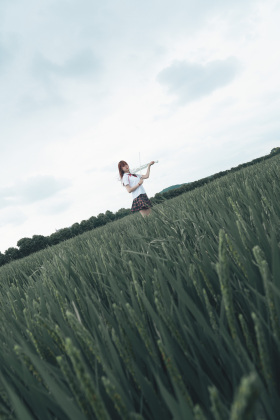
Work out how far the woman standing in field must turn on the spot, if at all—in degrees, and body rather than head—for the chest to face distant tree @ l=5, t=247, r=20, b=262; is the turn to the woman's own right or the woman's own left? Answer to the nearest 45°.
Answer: approximately 180°

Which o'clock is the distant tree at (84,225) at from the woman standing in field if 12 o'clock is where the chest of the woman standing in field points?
The distant tree is roughly at 7 o'clock from the woman standing in field.

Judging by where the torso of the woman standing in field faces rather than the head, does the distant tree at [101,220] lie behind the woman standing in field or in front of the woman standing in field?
behind

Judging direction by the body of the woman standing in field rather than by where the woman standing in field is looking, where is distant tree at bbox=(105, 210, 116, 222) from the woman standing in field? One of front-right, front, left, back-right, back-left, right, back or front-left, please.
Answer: back-left

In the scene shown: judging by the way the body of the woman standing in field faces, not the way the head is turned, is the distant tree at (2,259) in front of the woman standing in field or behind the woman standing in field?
behind

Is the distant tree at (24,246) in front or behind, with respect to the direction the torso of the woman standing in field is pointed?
behind

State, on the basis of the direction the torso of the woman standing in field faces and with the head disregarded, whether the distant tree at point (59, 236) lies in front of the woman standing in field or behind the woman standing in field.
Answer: behind

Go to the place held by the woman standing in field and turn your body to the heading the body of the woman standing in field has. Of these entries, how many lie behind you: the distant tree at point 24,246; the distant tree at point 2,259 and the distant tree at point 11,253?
3
